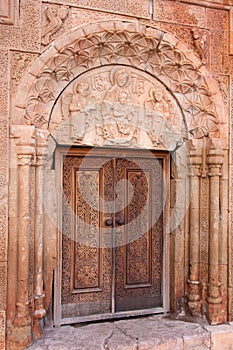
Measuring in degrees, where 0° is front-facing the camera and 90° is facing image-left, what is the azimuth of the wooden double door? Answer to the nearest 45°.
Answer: approximately 0°
